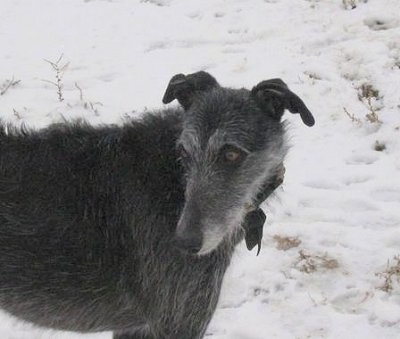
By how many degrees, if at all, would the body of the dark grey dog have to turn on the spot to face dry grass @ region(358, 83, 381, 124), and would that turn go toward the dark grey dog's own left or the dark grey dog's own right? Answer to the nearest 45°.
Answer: approximately 45° to the dark grey dog's own left

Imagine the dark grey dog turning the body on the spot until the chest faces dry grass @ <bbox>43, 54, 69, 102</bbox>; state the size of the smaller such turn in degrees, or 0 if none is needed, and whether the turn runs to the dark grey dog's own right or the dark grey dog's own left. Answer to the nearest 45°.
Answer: approximately 90° to the dark grey dog's own left

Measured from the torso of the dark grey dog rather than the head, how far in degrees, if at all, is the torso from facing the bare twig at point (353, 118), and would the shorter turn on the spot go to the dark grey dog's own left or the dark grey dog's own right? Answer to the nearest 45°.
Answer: approximately 45° to the dark grey dog's own left

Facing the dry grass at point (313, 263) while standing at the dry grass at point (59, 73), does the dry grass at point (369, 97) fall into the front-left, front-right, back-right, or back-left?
front-left

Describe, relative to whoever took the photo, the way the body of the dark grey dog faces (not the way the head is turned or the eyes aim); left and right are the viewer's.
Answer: facing to the right of the viewer

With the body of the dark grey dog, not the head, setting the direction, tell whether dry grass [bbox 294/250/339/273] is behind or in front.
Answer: in front

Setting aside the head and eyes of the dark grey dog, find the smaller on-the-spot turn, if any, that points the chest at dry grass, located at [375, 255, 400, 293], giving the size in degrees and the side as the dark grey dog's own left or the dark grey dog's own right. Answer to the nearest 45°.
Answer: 0° — it already faces it

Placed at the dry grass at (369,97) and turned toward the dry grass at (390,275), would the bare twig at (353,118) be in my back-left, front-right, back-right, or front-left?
front-right

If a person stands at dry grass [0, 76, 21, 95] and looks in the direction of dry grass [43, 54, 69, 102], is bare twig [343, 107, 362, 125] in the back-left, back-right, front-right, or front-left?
front-right

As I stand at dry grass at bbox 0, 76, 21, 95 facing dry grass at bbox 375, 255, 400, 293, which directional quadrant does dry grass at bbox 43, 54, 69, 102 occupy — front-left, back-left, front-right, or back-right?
front-left

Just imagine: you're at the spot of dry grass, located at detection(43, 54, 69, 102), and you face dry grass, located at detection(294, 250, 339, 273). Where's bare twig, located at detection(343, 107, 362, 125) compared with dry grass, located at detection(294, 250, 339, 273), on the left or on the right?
left
